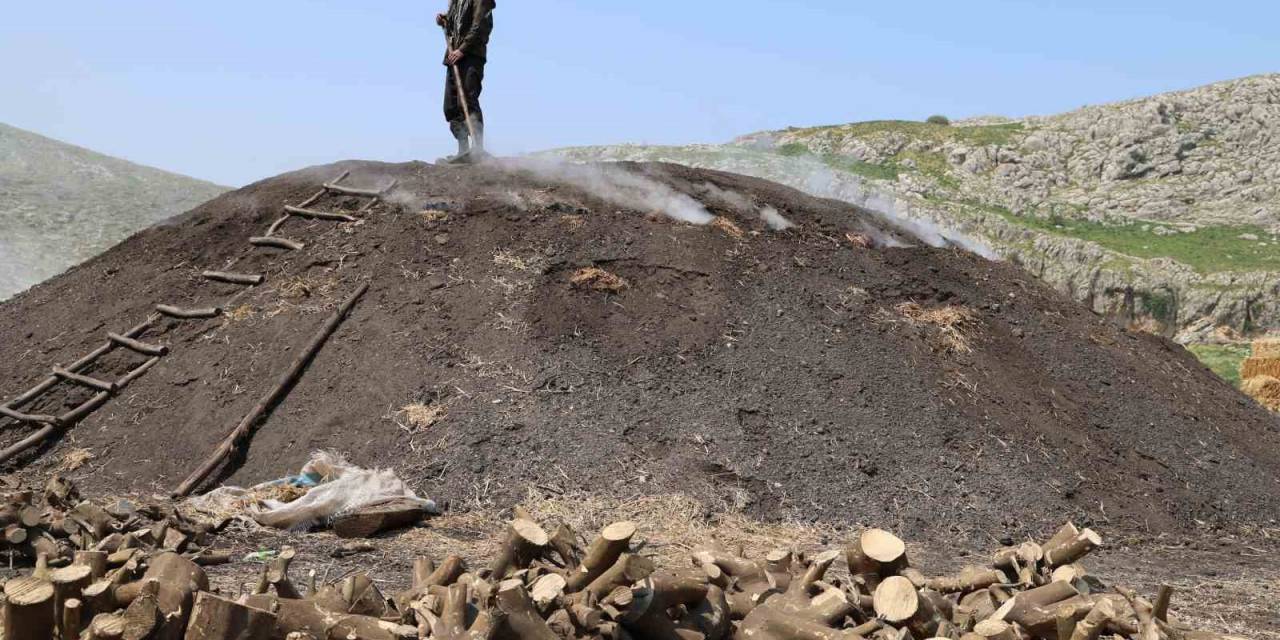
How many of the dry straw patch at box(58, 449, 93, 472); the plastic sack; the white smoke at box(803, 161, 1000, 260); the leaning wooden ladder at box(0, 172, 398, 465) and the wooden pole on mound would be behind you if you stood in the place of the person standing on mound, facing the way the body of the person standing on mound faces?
1

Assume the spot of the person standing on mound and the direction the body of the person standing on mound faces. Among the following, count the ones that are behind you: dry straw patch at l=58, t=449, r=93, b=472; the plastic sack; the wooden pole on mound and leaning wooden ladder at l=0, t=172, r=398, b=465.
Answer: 0

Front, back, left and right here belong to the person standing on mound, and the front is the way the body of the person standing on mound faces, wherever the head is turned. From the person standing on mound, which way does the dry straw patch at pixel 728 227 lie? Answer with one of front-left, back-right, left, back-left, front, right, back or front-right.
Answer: left

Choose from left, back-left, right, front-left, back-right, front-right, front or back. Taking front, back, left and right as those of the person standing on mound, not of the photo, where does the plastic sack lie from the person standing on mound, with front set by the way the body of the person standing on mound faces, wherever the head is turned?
front-left

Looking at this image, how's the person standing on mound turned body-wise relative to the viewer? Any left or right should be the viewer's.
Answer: facing the viewer and to the left of the viewer

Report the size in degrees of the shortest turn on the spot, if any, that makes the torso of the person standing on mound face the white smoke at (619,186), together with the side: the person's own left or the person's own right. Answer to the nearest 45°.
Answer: approximately 135° to the person's own left

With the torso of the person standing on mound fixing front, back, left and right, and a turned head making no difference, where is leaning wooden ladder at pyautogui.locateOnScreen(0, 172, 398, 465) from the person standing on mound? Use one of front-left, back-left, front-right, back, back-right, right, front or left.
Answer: front

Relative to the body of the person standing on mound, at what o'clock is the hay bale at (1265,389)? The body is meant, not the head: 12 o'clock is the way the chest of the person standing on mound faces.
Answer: The hay bale is roughly at 7 o'clock from the person standing on mound.

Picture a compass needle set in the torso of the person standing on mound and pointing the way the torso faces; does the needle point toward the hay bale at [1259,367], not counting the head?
no

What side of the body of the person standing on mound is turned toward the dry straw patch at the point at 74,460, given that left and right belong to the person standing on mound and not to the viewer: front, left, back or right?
front

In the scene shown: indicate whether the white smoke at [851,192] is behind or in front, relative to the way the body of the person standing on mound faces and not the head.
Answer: behind

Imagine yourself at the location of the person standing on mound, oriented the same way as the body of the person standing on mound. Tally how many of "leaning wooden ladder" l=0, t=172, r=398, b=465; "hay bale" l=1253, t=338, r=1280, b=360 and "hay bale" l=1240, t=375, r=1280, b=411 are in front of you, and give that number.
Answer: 1
